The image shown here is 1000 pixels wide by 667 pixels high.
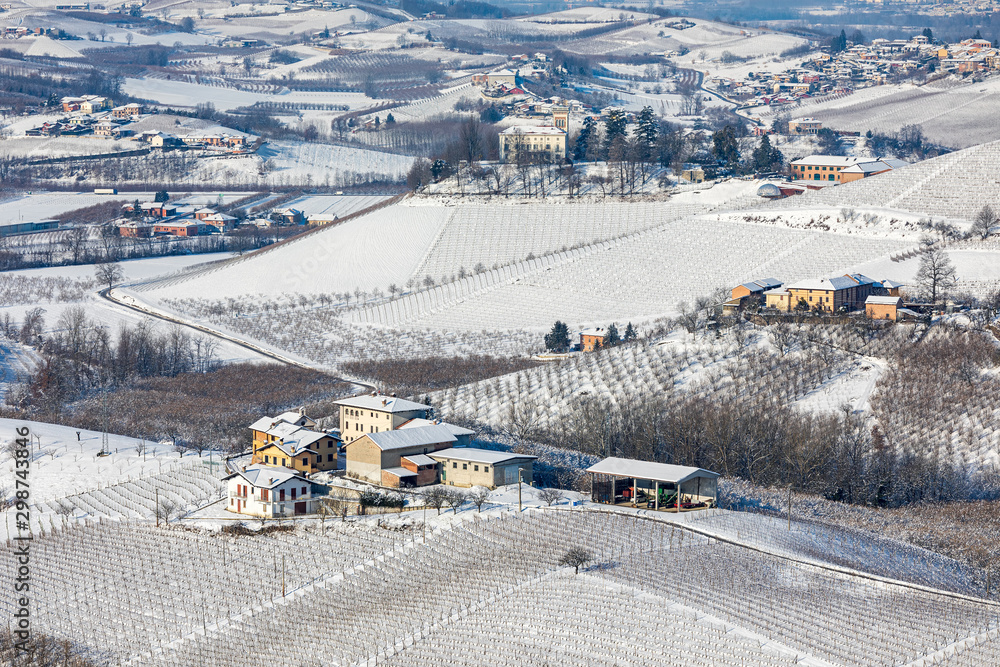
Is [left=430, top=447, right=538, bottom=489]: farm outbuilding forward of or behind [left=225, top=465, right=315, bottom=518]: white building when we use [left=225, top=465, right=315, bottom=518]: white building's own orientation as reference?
behind

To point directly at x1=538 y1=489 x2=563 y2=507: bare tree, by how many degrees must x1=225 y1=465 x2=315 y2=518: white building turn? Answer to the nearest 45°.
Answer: approximately 135° to its left

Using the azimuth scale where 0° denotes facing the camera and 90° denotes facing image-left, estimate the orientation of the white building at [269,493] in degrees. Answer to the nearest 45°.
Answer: approximately 45°

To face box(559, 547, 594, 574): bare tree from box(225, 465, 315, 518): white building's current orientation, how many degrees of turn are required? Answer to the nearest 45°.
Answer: approximately 90° to its left

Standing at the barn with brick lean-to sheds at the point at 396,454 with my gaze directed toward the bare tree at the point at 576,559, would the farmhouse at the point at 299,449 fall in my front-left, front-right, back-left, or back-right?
back-right

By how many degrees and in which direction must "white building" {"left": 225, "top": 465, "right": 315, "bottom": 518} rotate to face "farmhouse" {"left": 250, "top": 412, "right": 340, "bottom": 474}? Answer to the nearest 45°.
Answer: approximately 135° to its right

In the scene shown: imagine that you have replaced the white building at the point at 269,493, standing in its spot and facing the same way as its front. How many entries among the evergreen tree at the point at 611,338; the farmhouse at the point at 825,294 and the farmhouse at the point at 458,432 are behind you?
3

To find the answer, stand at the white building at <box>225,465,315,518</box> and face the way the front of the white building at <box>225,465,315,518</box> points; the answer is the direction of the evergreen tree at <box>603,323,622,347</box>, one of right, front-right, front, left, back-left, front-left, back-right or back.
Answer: back
